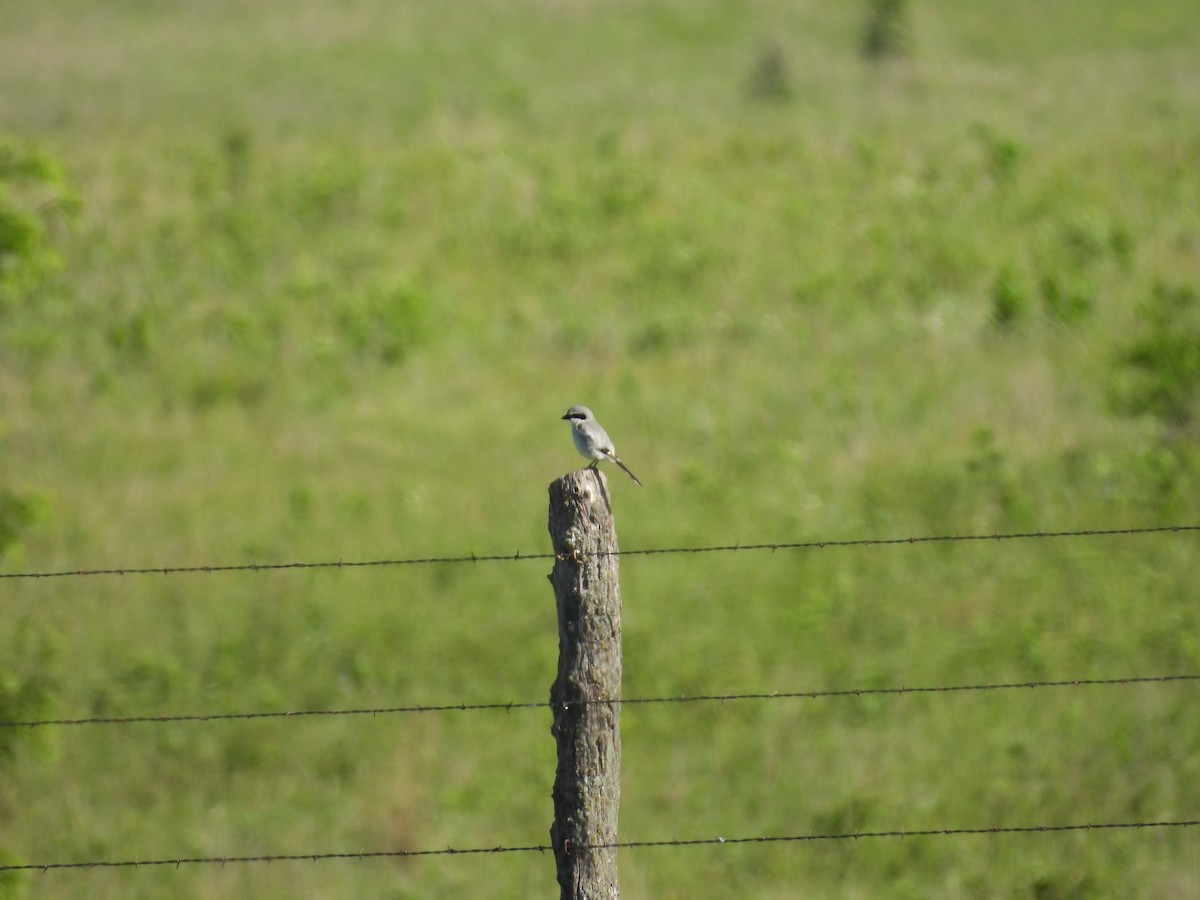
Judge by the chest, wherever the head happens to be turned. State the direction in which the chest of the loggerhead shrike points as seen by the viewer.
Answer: to the viewer's left

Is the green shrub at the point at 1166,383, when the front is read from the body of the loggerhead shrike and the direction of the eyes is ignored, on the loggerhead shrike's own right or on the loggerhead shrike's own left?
on the loggerhead shrike's own right
